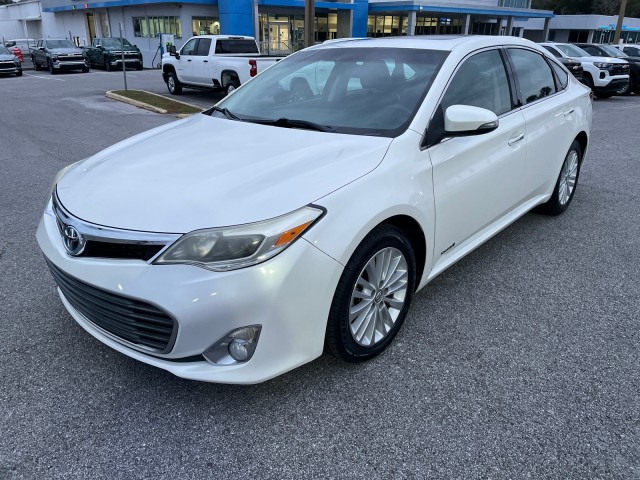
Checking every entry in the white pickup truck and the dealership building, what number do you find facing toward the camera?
1

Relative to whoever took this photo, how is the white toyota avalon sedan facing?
facing the viewer and to the left of the viewer

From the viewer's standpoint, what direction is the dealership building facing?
toward the camera

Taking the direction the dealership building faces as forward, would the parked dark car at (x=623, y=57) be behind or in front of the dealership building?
in front

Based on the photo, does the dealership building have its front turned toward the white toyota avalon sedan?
yes

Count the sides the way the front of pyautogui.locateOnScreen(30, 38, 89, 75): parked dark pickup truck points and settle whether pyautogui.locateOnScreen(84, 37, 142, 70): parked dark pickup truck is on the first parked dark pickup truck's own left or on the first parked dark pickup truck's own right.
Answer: on the first parked dark pickup truck's own left

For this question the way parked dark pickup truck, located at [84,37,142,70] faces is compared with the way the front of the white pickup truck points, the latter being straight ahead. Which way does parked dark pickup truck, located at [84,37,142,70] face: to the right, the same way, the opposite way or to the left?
the opposite way

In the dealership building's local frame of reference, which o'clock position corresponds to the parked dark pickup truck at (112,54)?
The parked dark pickup truck is roughly at 1 o'clock from the dealership building.

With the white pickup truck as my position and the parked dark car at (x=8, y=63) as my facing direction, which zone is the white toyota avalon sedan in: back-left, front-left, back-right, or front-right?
back-left

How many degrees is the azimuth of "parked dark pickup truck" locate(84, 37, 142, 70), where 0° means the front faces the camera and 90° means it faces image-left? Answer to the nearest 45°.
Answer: approximately 315°

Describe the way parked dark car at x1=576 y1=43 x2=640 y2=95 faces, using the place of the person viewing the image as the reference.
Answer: facing the viewer and to the right of the viewer

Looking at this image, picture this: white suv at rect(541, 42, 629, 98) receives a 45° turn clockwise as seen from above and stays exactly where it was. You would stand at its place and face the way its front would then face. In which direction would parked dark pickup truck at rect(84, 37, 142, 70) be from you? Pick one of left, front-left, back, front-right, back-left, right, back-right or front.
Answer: right

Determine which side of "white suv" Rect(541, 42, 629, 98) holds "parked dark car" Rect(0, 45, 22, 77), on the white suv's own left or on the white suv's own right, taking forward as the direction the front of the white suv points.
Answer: on the white suv's own right

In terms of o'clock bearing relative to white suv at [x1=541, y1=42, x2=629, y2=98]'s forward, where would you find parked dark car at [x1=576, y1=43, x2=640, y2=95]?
The parked dark car is roughly at 8 o'clock from the white suv.

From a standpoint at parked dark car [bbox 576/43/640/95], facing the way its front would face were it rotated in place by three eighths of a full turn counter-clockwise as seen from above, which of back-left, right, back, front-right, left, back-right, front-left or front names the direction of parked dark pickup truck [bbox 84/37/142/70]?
left

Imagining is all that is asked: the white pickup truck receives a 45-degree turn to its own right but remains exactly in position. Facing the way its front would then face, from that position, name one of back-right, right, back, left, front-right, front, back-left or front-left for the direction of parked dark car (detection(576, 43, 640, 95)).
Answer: right

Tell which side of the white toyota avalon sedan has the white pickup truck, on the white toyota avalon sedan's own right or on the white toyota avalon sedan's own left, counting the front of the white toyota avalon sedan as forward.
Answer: on the white toyota avalon sedan's own right
